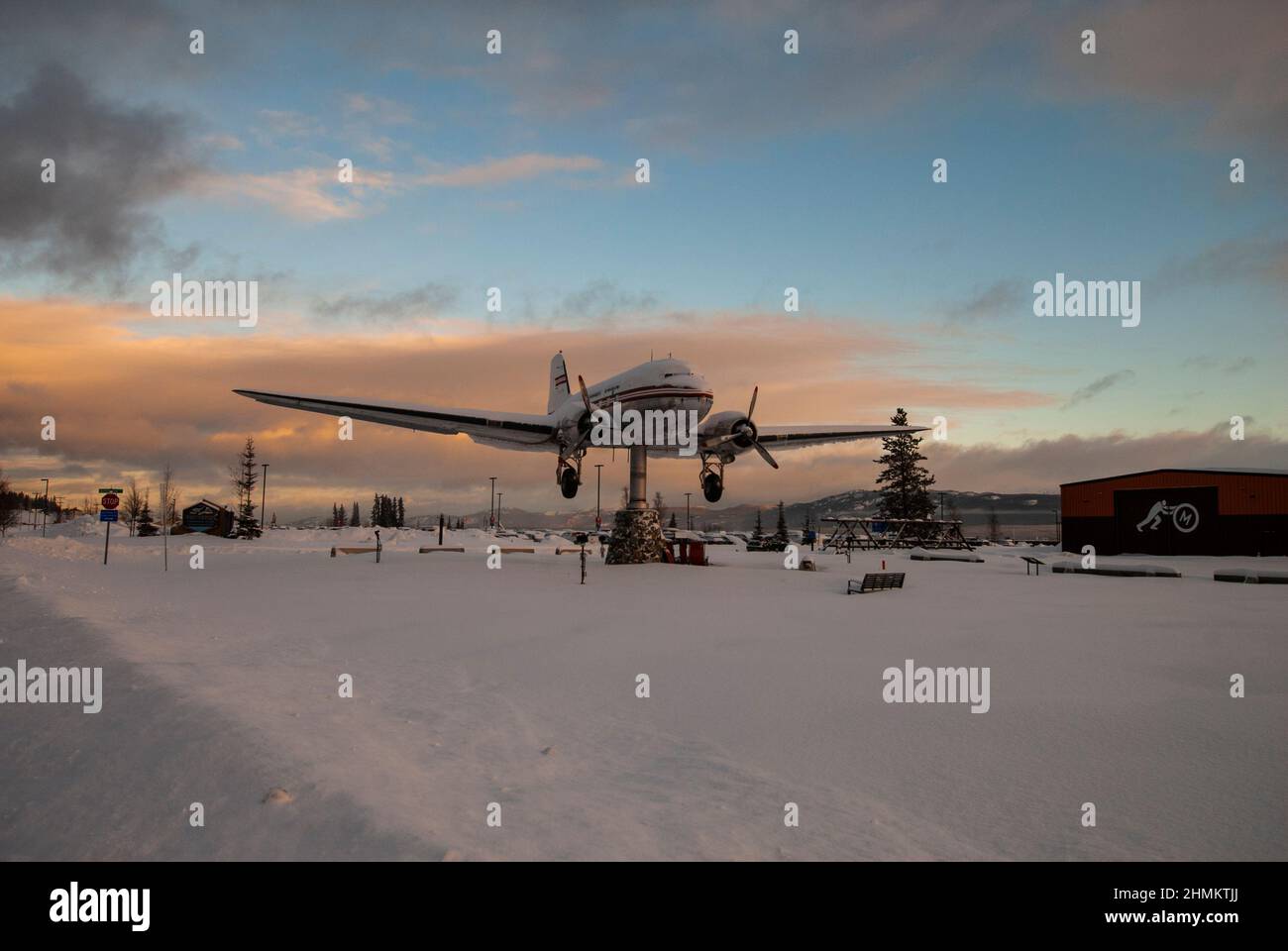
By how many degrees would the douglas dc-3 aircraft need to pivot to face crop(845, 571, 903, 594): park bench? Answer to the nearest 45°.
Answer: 0° — it already faces it

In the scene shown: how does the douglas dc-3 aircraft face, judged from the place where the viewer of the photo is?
facing the viewer and to the right of the viewer

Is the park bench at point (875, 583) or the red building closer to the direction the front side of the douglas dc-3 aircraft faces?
the park bench

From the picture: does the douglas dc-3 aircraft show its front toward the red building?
no
